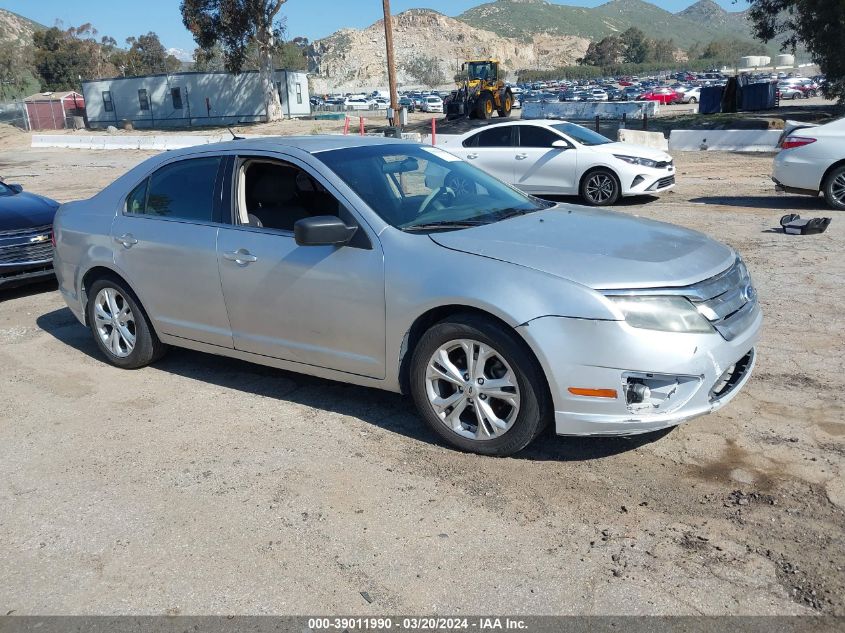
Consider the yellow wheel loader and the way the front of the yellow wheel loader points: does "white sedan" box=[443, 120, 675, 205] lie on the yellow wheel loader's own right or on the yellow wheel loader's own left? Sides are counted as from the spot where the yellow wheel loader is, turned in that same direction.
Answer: on the yellow wheel loader's own left

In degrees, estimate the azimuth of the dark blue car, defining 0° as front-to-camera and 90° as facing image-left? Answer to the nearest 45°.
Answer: approximately 315°

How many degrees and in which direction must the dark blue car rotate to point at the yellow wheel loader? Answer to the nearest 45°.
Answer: approximately 90° to its left

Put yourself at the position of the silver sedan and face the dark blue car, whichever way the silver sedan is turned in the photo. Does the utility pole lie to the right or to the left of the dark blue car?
right

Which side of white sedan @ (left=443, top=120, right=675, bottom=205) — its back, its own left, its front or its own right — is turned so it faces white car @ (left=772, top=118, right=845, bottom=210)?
front

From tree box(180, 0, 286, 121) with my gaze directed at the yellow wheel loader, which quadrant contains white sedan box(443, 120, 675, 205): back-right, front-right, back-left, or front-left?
front-right

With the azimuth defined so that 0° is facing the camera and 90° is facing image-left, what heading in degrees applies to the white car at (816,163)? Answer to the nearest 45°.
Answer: approximately 270°

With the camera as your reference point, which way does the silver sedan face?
facing the viewer and to the right of the viewer

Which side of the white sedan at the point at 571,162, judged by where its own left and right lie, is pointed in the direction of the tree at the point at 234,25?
back

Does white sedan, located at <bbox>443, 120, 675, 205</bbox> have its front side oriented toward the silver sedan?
no
